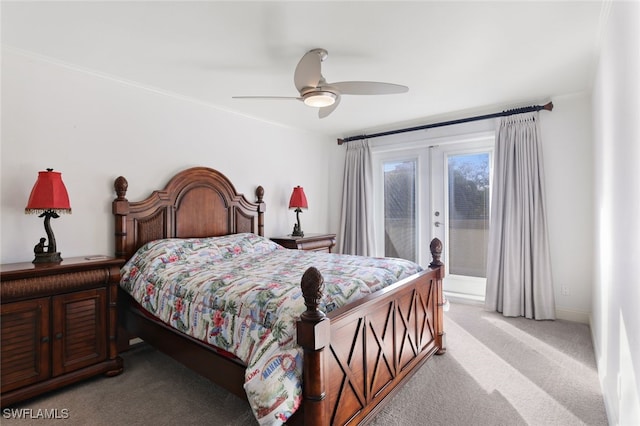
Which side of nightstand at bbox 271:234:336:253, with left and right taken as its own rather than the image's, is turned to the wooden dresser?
right

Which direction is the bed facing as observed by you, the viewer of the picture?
facing the viewer and to the right of the viewer

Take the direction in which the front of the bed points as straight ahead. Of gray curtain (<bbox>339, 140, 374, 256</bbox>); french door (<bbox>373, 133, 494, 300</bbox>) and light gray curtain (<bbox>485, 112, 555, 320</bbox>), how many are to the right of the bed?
0

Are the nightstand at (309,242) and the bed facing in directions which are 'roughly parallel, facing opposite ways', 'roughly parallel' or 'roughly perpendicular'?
roughly parallel

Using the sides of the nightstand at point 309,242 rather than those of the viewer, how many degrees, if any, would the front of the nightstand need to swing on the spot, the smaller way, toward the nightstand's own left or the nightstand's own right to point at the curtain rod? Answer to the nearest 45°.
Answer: approximately 45° to the nightstand's own left

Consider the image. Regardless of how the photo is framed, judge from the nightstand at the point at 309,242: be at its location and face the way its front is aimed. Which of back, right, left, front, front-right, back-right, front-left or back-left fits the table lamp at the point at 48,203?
right

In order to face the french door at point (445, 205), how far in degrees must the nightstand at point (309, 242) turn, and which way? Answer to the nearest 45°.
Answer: approximately 45° to its left

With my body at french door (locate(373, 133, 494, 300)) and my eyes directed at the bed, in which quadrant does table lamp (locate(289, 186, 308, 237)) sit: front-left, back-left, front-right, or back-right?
front-right

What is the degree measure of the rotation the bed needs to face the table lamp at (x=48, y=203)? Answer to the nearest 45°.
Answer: approximately 135° to its right

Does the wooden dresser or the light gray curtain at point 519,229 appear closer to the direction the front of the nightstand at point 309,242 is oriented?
the light gray curtain

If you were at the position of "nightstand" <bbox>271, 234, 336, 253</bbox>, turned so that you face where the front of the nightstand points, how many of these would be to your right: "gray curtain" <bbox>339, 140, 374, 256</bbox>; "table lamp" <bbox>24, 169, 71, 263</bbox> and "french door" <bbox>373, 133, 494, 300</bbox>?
1

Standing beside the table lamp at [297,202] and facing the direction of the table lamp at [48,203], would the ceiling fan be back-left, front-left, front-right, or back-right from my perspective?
front-left

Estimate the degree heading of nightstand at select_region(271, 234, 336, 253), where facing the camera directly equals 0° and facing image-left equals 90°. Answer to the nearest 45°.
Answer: approximately 315°

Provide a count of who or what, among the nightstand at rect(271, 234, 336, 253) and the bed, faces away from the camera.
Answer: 0
